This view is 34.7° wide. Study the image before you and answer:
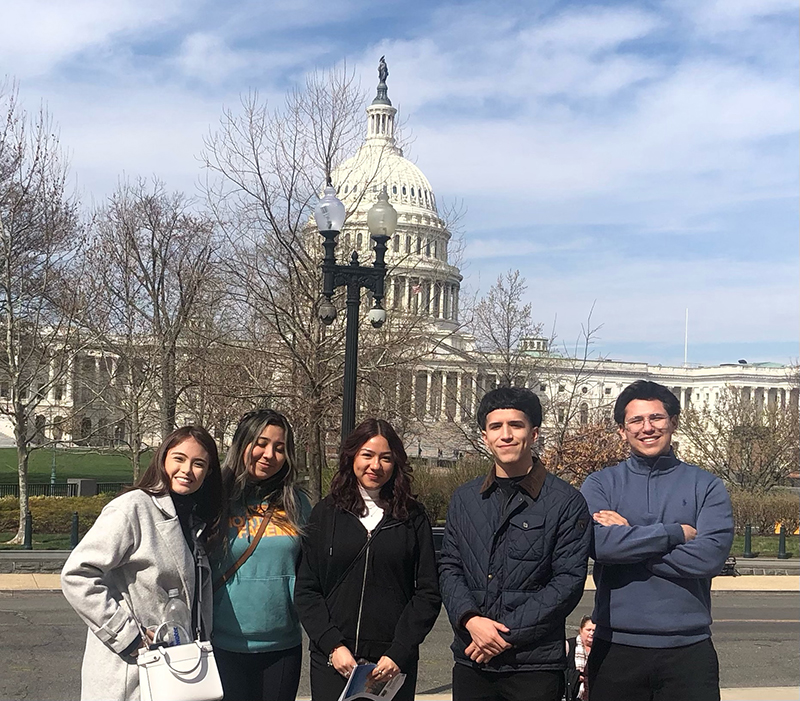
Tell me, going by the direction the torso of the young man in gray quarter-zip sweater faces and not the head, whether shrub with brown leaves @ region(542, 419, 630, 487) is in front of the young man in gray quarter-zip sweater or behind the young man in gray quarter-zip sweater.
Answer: behind

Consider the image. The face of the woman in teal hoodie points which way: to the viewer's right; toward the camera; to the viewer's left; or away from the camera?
toward the camera

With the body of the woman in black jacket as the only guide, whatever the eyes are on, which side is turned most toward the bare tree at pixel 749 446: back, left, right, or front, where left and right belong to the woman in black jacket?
back

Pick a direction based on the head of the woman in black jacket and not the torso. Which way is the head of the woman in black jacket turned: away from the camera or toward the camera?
toward the camera

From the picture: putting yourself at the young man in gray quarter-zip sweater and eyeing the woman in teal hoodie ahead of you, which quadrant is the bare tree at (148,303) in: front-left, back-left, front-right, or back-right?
front-right

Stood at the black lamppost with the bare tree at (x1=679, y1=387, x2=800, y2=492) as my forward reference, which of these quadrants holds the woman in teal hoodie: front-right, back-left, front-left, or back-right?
back-right

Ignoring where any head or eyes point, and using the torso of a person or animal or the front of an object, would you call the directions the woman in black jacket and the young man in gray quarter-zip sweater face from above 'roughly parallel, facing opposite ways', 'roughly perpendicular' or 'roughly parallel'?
roughly parallel

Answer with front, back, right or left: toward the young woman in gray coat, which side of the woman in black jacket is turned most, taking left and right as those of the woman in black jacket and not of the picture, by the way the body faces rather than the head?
right

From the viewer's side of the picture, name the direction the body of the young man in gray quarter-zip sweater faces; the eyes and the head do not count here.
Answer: toward the camera

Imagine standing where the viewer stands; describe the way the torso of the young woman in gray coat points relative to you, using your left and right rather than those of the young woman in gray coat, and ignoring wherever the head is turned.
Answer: facing the viewer and to the right of the viewer

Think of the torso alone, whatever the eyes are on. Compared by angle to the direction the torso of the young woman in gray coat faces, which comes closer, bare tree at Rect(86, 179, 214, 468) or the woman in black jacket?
the woman in black jacket

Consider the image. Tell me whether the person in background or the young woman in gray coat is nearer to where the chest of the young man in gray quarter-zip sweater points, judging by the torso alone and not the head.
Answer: the young woman in gray coat

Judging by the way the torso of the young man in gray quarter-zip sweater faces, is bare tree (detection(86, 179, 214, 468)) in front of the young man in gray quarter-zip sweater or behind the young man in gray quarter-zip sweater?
behind

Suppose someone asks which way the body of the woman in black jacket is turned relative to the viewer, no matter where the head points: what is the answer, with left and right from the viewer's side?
facing the viewer

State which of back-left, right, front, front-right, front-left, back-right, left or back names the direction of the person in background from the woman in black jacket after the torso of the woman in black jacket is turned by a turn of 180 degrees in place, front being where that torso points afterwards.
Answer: front-right
